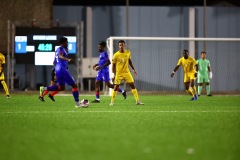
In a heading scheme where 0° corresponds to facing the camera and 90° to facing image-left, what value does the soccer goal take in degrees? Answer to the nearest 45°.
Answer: approximately 0°

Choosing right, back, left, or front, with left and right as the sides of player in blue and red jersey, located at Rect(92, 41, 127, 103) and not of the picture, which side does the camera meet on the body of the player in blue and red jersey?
left

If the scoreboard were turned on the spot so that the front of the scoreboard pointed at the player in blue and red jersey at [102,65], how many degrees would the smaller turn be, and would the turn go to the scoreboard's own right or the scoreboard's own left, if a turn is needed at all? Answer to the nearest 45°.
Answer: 0° — it already faces them

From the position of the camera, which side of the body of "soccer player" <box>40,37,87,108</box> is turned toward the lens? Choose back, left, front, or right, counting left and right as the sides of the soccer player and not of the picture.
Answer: right

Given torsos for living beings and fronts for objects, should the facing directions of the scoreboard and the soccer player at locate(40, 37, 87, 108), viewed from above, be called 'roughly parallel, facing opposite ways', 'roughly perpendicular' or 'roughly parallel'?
roughly perpendicular

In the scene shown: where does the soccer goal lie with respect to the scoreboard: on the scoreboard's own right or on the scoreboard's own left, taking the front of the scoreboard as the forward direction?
on the scoreboard's own left

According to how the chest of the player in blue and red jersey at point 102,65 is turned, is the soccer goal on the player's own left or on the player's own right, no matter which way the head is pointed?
on the player's own right

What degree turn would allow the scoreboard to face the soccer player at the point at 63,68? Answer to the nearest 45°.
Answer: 0° — it already faces them

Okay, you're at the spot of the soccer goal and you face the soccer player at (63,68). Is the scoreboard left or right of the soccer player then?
right

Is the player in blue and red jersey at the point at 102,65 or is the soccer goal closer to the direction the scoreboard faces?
the player in blue and red jersey
